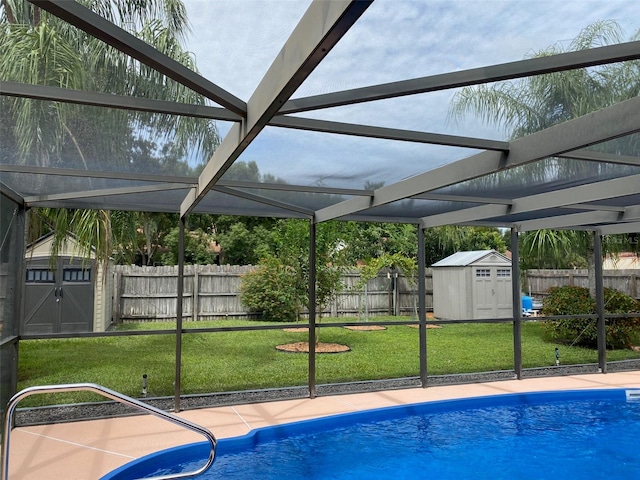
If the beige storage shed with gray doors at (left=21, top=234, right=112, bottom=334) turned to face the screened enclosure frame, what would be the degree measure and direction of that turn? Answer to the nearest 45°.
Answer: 0° — it already faces it

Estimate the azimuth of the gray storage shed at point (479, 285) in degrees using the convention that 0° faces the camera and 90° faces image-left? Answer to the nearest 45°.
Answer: approximately 315°

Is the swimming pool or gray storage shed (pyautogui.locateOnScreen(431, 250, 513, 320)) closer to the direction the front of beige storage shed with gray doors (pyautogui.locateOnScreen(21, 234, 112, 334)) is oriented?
the swimming pool

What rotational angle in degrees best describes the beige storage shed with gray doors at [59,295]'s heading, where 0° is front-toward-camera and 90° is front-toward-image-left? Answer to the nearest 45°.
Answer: approximately 0°

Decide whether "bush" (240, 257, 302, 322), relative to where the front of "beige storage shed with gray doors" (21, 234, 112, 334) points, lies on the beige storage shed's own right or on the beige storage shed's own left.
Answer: on the beige storage shed's own left

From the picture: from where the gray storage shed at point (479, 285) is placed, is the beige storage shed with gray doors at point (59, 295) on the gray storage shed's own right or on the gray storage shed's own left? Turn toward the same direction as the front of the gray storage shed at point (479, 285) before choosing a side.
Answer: on the gray storage shed's own right
